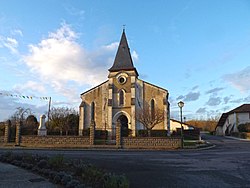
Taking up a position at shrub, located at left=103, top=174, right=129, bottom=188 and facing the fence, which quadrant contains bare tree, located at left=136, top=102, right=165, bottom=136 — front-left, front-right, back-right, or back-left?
front-right

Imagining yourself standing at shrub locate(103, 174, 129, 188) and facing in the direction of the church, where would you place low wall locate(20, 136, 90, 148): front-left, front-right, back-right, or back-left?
front-left

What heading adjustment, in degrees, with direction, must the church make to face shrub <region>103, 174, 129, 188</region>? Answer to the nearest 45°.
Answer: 0° — it already faces it

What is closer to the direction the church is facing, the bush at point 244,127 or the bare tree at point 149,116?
the bare tree

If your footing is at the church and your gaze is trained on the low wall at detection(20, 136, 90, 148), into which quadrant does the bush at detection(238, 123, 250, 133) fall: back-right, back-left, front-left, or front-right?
back-left

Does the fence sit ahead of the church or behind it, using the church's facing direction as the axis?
ahead

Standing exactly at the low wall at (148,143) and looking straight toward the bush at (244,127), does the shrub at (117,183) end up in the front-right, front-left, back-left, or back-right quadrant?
back-right

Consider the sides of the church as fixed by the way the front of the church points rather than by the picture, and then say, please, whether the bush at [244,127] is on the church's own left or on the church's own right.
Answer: on the church's own left

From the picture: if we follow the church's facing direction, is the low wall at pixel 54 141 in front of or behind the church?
in front

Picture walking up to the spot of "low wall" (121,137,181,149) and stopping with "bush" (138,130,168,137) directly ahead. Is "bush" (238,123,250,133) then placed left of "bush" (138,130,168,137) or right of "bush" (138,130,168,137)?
right

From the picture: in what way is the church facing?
toward the camera

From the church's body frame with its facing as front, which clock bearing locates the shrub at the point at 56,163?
The shrub is roughly at 12 o'clock from the church.
